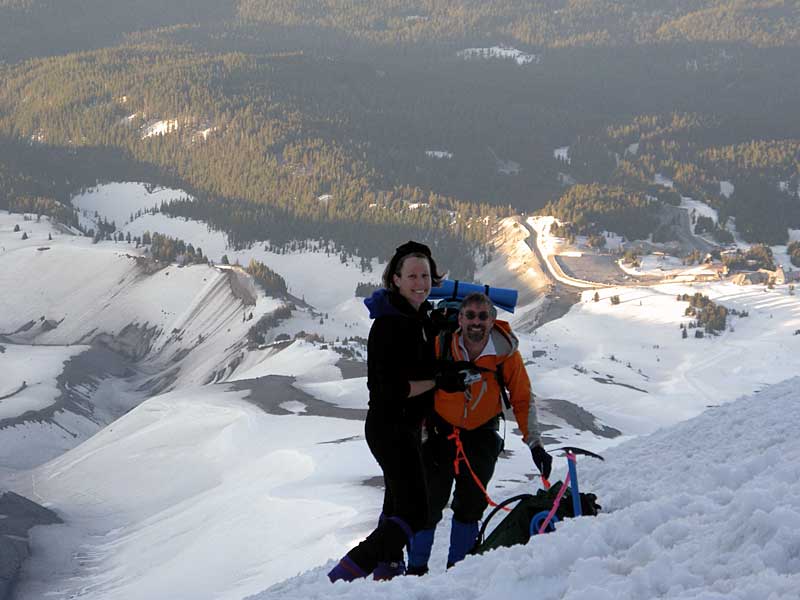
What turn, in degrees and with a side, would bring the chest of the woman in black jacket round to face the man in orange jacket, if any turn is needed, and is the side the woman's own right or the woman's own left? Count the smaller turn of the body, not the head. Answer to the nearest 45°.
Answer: approximately 90° to the woman's own left

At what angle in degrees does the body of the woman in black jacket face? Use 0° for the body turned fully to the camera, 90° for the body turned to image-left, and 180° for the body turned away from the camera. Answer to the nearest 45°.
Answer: approximately 315°

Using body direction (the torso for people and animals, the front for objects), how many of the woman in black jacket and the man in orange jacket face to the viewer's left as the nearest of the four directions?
0

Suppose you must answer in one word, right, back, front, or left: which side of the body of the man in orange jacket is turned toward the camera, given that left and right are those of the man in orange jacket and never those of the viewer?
front

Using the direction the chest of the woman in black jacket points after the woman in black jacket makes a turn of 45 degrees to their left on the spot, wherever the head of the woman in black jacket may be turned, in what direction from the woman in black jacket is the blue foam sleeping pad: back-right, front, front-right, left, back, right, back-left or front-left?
front-left
